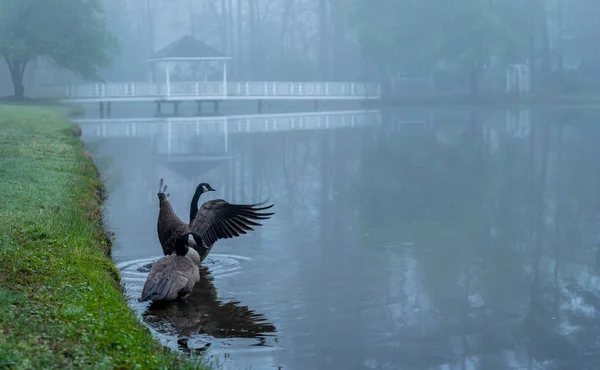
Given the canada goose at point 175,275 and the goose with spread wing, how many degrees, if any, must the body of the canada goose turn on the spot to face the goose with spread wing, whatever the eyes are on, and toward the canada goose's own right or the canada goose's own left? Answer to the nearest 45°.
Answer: approximately 45° to the canada goose's own left

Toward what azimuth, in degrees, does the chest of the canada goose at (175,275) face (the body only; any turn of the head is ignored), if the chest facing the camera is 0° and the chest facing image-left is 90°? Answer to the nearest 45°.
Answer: approximately 225°
